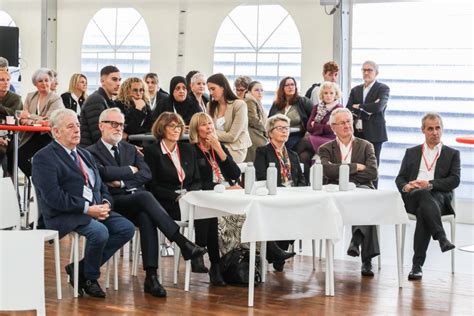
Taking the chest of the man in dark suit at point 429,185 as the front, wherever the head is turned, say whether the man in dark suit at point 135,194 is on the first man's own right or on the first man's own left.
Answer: on the first man's own right

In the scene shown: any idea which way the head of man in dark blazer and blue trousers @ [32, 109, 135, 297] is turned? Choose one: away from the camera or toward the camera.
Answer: toward the camera

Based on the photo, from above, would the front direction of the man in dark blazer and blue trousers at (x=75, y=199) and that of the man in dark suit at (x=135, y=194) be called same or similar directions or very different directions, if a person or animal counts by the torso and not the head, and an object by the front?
same or similar directions

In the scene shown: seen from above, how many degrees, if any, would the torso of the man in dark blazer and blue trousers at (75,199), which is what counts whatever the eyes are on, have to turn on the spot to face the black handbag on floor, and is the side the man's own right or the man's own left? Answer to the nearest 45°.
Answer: approximately 45° to the man's own left

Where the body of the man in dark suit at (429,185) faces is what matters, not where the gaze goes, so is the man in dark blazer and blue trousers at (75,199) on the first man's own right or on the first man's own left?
on the first man's own right

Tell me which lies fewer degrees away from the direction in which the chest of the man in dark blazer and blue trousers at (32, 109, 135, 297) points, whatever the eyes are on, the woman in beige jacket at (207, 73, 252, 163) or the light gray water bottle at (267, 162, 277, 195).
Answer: the light gray water bottle

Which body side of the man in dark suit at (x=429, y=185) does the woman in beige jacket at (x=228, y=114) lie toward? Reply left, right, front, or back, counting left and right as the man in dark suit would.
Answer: right

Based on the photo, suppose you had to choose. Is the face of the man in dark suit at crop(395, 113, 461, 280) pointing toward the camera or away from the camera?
toward the camera

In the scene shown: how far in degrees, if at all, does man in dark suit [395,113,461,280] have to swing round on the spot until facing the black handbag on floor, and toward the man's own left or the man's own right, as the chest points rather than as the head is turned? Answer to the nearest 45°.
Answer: approximately 45° to the man's own right

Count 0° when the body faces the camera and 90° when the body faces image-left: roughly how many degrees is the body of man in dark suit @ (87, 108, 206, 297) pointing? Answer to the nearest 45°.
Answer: approximately 315°

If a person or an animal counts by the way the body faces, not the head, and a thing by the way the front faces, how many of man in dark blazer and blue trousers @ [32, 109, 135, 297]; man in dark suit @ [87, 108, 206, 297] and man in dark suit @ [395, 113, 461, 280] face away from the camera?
0

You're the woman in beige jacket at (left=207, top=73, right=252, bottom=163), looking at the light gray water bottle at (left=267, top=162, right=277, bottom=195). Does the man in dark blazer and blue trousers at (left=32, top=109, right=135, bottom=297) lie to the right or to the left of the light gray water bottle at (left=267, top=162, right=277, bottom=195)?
right

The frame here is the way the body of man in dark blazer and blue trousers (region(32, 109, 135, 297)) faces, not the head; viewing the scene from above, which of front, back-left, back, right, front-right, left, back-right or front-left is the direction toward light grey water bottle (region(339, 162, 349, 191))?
front-left

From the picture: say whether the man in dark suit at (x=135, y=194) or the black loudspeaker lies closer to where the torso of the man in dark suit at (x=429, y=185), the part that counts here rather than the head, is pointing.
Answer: the man in dark suit

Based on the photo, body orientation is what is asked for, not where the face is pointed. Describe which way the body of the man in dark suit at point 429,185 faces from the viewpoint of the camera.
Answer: toward the camera
